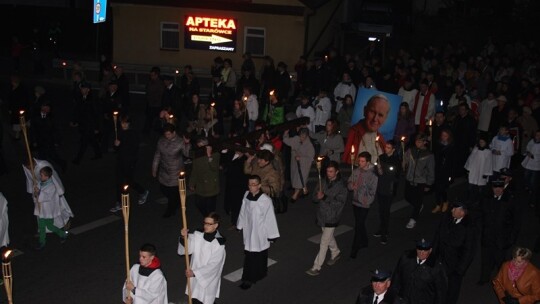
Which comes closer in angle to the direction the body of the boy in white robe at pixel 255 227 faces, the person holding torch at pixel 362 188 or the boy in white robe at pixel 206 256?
the boy in white robe

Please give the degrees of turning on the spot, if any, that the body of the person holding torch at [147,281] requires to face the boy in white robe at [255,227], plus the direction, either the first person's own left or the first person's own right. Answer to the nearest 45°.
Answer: approximately 180°

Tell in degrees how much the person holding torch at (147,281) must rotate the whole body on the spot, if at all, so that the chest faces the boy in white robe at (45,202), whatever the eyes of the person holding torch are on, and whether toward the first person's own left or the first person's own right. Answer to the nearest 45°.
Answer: approximately 90° to the first person's own right

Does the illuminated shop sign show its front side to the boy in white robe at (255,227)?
yes

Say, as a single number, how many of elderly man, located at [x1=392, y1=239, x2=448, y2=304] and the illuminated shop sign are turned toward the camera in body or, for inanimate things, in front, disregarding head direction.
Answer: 2

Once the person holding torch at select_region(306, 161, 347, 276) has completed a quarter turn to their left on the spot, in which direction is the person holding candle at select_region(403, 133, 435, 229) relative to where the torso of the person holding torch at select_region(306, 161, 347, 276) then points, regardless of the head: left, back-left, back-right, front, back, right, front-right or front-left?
left

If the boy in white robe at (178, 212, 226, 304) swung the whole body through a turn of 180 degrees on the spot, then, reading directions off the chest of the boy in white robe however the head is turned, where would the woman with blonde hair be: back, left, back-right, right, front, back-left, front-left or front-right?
front-right

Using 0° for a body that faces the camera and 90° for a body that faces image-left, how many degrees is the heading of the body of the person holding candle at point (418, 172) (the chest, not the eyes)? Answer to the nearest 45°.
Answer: approximately 45°

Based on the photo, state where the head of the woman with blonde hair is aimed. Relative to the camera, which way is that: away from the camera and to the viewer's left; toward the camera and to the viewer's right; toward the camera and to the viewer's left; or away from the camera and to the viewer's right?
toward the camera and to the viewer's left

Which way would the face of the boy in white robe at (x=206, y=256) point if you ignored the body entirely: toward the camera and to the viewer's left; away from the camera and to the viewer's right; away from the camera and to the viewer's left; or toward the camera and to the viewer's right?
toward the camera and to the viewer's left

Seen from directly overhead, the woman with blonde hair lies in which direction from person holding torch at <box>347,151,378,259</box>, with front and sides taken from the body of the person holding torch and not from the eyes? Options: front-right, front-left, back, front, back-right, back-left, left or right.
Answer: left

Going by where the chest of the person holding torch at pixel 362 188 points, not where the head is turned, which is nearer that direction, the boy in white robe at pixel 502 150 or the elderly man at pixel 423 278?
the elderly man
